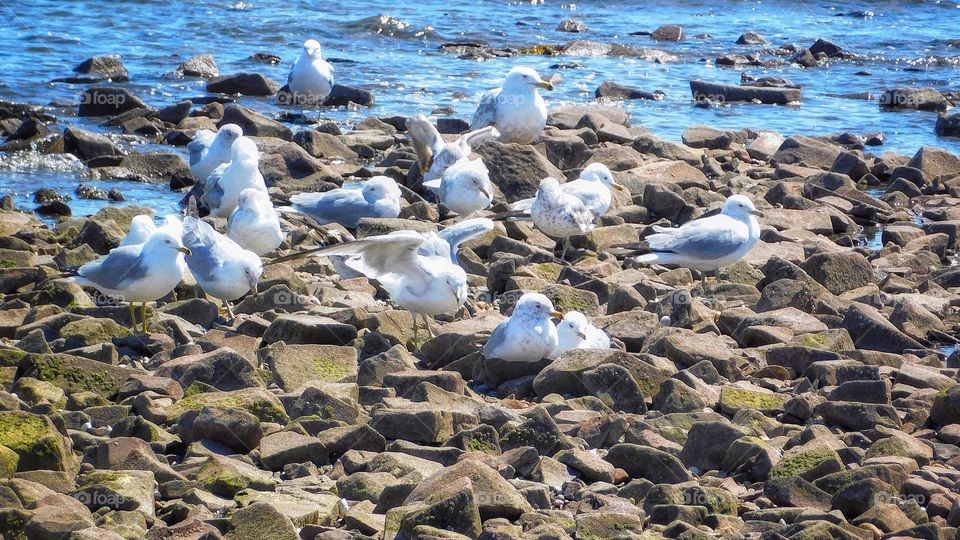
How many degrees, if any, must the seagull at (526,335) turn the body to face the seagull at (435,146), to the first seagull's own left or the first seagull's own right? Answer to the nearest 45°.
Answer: approximately 135° to the first seagull's own left

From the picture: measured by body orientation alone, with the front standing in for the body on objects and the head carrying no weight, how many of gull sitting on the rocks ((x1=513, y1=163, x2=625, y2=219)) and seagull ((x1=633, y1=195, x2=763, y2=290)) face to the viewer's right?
2

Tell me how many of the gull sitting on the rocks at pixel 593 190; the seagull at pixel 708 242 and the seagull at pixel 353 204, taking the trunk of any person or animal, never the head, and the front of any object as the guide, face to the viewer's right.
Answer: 3

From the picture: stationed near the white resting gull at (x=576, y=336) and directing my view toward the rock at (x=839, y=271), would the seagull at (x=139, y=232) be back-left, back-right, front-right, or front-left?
back-left

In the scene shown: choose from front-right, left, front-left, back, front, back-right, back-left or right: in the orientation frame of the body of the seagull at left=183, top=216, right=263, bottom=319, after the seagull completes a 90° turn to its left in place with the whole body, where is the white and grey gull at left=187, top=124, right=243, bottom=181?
front-left

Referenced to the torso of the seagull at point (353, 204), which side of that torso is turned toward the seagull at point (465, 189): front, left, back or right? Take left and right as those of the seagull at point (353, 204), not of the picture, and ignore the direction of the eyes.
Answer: front

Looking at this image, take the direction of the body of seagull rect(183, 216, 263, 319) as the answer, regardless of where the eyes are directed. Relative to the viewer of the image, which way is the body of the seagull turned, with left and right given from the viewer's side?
facing the viewer and to the right of the viewer

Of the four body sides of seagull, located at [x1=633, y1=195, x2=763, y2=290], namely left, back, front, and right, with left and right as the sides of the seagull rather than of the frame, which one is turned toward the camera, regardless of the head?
right

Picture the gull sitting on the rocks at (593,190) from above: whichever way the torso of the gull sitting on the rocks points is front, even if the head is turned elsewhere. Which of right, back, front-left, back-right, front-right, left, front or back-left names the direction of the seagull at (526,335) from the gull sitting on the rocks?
right

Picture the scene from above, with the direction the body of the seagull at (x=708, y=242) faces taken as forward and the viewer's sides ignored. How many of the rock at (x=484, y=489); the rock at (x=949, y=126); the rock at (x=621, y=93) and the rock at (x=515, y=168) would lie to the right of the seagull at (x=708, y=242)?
1

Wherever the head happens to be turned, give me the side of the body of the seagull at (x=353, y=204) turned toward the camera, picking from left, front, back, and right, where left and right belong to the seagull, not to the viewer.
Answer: right

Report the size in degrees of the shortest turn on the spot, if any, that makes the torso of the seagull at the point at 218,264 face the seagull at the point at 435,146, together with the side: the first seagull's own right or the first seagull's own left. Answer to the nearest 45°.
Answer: approximately 90° to the first seagull's own left
